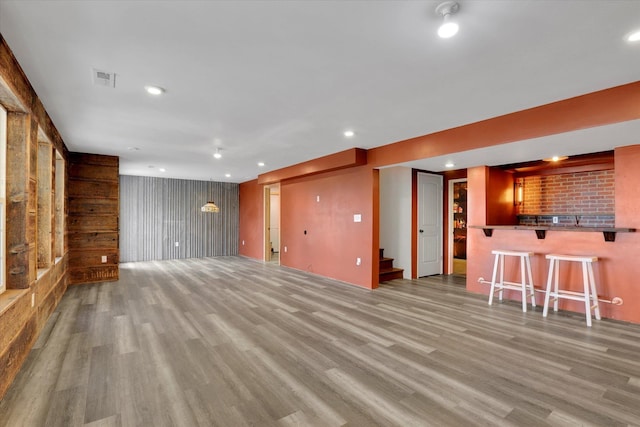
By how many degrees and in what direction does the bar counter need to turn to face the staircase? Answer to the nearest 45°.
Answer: approximately 45° to its right

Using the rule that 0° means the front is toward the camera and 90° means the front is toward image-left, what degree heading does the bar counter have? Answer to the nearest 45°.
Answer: approximately 45°

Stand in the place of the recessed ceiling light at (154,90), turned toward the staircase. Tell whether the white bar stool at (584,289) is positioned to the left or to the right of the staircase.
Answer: right

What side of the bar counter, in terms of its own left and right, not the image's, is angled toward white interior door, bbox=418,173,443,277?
right

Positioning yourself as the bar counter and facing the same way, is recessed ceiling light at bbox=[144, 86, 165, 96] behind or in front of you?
in front
